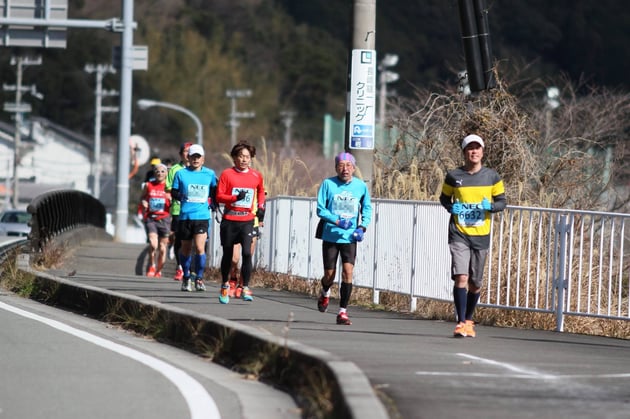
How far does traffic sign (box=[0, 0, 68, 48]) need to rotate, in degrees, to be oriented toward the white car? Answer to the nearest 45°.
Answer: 0° — it already faces it

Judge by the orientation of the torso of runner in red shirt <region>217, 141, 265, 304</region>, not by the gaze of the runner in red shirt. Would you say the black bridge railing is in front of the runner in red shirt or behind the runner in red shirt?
behind

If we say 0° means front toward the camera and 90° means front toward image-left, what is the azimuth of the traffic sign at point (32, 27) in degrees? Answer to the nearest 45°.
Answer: approximately 180°

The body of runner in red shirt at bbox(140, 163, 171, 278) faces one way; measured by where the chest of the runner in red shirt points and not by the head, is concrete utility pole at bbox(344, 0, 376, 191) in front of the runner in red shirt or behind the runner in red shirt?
in front

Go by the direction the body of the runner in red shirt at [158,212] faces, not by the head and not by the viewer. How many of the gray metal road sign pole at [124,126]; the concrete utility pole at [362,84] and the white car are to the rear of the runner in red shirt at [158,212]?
2

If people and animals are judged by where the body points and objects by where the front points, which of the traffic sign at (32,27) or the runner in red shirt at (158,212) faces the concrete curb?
the runner in red shirt

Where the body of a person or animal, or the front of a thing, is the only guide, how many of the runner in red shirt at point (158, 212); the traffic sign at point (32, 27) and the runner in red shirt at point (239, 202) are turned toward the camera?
2

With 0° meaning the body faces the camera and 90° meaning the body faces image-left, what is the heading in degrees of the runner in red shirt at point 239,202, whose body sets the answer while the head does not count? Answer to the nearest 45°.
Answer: approximately 0°

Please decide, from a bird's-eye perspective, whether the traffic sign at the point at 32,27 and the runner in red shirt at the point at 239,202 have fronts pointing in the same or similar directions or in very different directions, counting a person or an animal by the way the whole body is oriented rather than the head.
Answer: very different directions

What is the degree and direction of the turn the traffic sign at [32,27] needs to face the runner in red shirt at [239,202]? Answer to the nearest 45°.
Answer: approximately 180°

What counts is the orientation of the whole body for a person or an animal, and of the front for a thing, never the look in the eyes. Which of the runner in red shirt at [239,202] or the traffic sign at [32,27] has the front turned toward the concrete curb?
the runner in red shirt

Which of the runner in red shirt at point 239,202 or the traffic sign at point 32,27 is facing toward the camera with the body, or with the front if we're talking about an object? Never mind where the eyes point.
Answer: the runner in red shirt

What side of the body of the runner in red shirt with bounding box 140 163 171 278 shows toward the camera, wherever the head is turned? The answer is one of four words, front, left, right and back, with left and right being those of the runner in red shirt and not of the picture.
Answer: front
